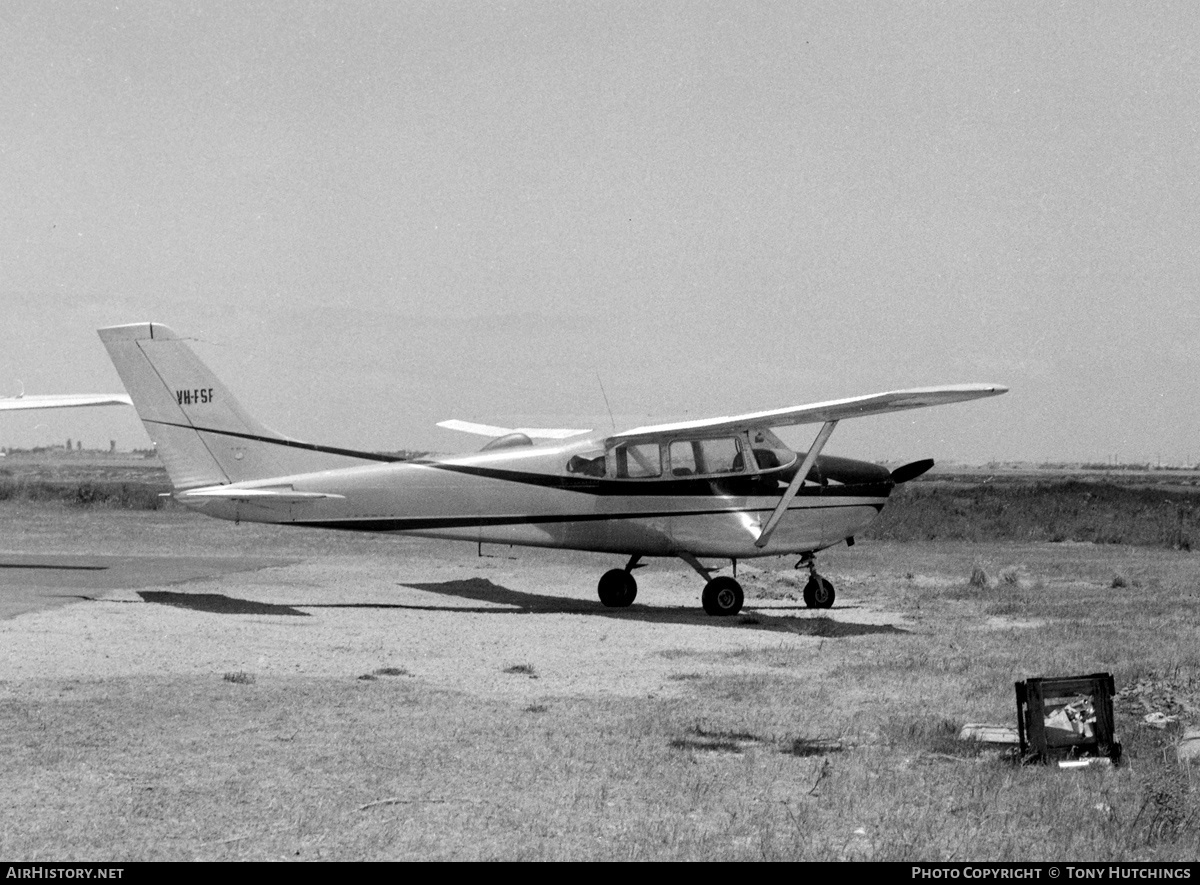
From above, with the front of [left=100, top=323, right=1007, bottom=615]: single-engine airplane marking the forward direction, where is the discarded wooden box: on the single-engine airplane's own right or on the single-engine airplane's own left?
on the single-engine airplane's own right

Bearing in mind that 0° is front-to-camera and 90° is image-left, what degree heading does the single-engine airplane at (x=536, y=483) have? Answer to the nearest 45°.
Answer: approximately 225°
